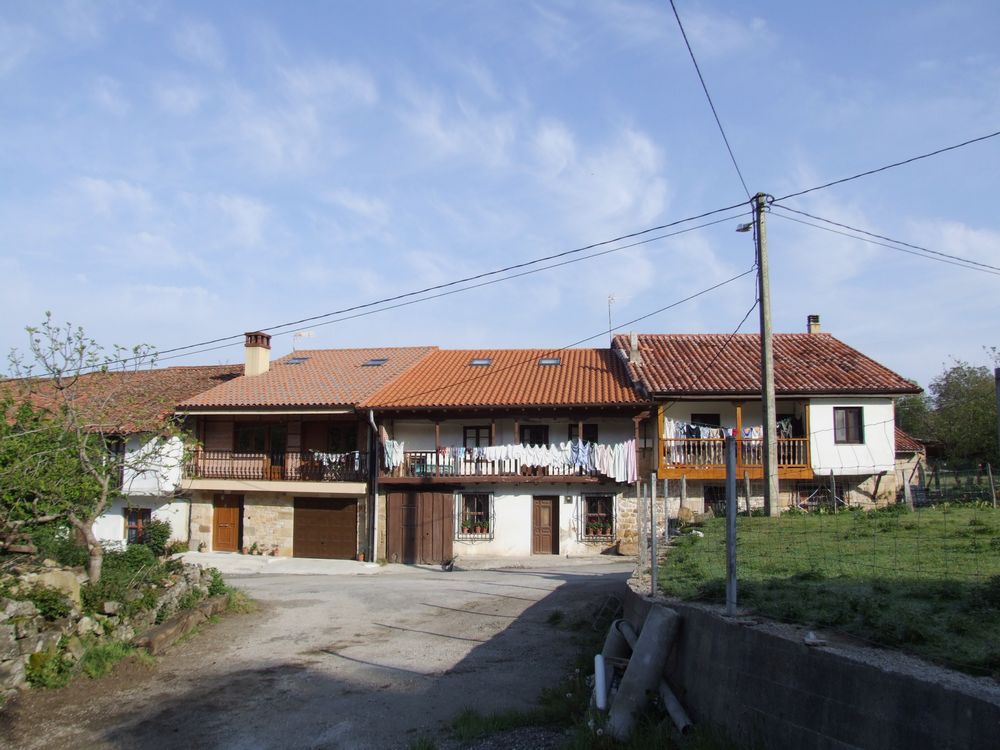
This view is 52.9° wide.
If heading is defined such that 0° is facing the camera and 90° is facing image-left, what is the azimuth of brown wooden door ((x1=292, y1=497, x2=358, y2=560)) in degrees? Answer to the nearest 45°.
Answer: approximately 0°

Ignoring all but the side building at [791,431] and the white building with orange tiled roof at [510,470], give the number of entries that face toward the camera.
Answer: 2

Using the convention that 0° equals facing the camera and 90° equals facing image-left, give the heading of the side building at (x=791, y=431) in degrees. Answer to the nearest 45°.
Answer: approximately 0°

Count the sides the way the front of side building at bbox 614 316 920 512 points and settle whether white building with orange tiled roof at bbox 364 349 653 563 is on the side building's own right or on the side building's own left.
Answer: on the side building's own right

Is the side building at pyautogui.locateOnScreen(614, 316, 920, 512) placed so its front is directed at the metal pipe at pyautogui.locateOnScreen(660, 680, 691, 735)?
yes

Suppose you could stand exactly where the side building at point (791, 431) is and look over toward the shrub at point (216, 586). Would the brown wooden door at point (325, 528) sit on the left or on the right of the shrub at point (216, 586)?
right

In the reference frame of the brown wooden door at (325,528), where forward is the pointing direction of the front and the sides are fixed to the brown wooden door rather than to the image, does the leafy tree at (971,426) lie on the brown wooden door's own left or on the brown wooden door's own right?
on the brown wooden door's own left
